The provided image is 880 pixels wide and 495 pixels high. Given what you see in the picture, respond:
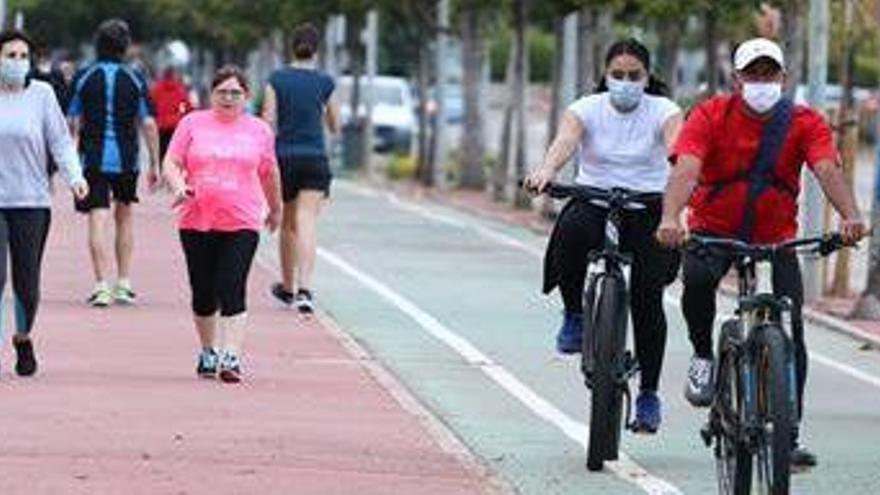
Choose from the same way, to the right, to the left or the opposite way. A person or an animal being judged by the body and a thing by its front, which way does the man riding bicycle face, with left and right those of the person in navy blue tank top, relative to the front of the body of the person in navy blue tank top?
the opposite way

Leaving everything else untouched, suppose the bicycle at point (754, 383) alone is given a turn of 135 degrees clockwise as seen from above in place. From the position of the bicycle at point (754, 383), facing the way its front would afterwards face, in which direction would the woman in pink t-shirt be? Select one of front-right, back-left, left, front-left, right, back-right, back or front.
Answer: front

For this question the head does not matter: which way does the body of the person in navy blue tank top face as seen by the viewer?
away from the camera

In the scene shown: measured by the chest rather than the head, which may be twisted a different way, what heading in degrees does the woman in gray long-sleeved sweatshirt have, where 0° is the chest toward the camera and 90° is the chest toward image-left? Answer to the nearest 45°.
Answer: approximately 0°

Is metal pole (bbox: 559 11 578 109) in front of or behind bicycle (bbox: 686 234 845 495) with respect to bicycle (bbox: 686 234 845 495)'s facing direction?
behind

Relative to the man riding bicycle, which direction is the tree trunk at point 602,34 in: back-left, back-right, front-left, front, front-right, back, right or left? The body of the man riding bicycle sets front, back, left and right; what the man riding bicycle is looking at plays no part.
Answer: back

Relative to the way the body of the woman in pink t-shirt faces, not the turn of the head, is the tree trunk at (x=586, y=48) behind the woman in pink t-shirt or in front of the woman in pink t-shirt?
behind

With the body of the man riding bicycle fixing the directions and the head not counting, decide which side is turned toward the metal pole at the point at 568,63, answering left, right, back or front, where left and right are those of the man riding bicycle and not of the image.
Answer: back

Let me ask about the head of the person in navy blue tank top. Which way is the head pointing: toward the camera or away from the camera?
away from the camera

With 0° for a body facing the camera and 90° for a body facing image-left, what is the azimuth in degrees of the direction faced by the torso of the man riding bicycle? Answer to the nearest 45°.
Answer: approximately 0°

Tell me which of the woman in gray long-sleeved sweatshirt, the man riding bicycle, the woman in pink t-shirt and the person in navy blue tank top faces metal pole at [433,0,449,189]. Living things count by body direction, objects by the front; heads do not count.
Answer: the person in navy blue tank top

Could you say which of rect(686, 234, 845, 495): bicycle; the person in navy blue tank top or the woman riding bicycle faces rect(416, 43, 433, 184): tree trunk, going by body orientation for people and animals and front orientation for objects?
the person in navy blue tank top
